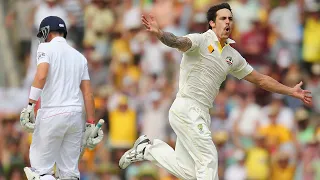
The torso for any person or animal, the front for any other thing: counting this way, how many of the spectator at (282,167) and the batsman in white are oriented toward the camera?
1

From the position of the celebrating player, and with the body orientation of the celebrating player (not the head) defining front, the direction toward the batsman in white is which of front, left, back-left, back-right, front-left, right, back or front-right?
back-right

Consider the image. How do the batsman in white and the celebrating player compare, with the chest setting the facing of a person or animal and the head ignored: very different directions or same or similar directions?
very different directions

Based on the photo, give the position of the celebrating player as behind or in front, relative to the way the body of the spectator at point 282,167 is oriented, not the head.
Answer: in front

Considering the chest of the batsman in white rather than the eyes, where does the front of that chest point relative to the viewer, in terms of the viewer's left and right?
facing away from the viewer and to the left of the viewer

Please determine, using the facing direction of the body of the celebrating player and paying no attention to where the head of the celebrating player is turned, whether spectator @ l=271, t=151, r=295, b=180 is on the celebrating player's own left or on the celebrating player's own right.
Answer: on the celebrating player's own left

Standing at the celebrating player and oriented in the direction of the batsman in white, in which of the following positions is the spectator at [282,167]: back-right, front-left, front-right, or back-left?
back-right

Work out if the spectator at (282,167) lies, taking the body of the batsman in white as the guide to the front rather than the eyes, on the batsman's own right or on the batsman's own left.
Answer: on the batsman's own right
